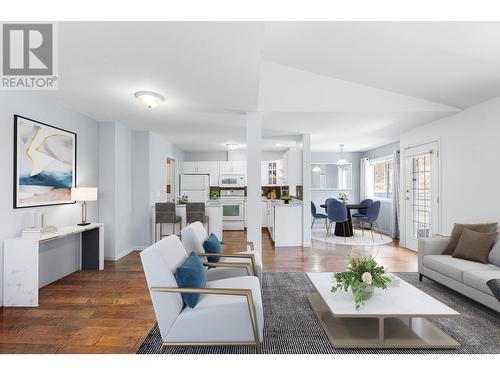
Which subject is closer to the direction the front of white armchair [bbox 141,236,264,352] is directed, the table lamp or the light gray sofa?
the light gray sofa

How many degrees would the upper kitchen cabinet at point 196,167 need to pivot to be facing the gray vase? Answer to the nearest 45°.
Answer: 0° — it already faces it

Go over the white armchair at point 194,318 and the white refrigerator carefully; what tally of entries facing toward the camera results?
1

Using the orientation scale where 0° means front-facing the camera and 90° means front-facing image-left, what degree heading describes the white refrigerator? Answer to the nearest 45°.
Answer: approximately 0°

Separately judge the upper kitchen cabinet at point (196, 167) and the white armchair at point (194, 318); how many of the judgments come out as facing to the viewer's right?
1

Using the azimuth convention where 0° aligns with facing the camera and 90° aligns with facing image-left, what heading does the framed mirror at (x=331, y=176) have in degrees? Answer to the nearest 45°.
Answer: approximately 0°

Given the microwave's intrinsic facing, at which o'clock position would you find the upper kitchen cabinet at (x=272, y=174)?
The upper kitchen cabinet is roughly at 9 o'clock from the microwave.
